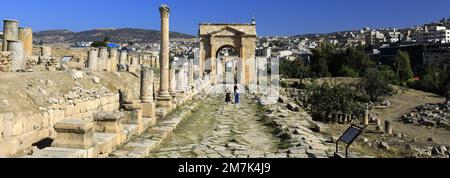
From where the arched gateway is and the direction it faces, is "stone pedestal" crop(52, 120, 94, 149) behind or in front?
in front

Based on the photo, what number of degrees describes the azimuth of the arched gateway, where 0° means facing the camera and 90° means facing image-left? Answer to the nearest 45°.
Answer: approximately 0°

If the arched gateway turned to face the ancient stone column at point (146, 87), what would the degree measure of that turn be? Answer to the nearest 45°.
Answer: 0° — it already faces it

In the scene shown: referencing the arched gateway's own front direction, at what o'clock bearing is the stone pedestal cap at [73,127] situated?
The stone pedestal cap is roughly at 12 o'clock from the arched gateway.

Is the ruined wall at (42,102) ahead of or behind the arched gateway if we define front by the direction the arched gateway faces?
ahead

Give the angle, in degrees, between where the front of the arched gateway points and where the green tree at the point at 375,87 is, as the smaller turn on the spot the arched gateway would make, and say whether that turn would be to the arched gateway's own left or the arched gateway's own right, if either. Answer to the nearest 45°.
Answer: approximately 90° to the arched gateway's own left

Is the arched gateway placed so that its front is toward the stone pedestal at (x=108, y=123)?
yes

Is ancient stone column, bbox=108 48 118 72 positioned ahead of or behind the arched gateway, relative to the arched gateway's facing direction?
ahead
